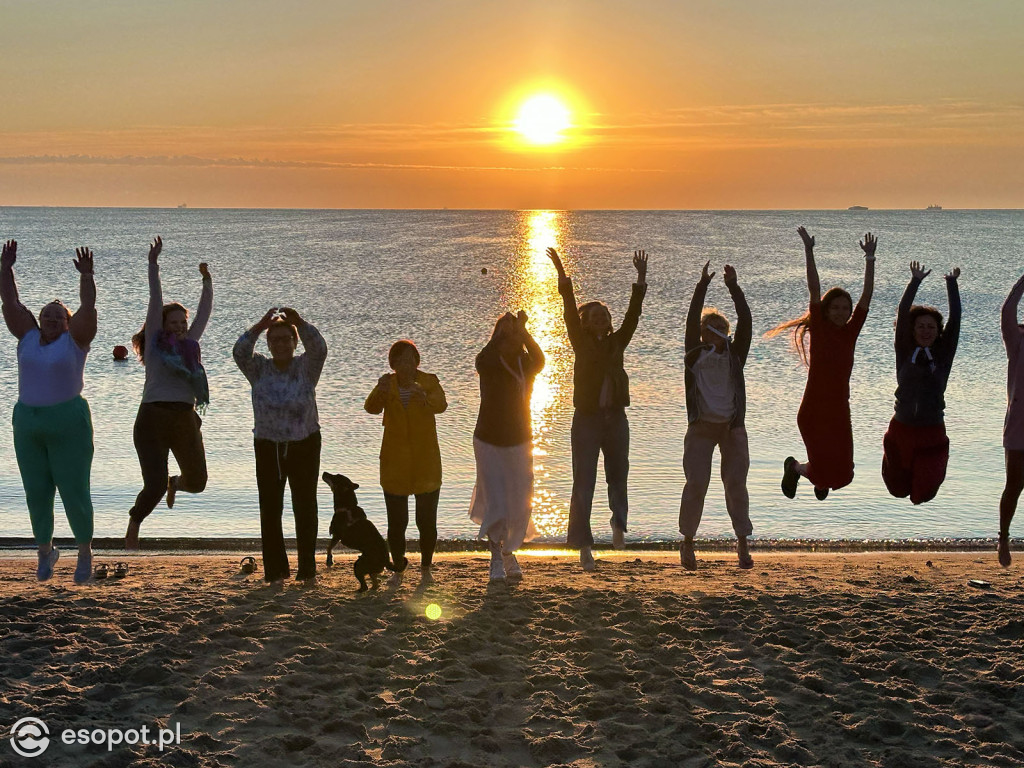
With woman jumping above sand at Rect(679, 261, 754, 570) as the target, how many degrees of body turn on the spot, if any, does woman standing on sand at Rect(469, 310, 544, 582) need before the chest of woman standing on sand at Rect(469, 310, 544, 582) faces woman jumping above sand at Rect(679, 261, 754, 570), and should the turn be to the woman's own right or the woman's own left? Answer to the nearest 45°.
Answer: approximately 90° to the woman's own left

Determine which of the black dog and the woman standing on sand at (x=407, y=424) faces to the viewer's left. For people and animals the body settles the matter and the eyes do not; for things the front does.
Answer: the black dog

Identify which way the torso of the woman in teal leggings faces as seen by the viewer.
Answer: toward the camera

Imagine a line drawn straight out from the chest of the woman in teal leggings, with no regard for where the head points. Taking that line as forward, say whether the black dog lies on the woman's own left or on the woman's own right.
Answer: on the woman's own left

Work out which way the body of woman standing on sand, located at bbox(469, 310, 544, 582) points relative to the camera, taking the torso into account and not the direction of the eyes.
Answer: toward the camera

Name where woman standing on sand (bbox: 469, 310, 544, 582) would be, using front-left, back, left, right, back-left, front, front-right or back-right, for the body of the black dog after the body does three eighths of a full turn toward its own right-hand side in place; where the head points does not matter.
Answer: front-right

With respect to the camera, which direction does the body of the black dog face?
to the viewer's left

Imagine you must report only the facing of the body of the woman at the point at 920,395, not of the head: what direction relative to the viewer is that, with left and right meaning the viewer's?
facing the viewer

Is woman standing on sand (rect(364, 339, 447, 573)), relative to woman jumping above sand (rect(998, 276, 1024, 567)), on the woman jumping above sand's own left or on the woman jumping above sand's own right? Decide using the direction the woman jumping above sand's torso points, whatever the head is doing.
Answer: on the woman jumping above sand's own right

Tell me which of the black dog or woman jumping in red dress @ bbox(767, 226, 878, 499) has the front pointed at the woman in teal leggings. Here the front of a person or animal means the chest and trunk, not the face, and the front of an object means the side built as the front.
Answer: the black dog

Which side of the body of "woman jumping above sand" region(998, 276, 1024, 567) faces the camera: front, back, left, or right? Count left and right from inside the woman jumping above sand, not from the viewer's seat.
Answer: front

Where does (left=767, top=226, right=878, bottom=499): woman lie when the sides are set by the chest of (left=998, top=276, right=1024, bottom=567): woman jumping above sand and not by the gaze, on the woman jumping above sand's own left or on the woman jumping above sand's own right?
on the woman jumping above sand's own right

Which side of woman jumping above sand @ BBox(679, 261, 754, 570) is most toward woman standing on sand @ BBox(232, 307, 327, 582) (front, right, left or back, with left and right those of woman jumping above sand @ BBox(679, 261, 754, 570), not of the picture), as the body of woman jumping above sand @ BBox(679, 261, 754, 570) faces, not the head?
right
